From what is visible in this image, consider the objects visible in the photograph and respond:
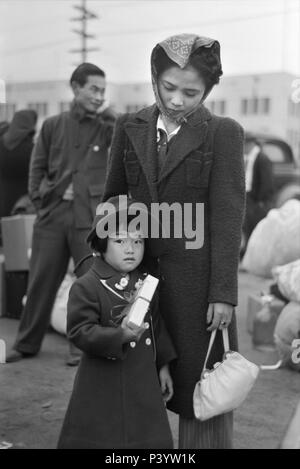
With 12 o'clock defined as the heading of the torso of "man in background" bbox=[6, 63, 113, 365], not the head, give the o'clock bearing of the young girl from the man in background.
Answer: The young girl is roughly at 12 o'clock from the man in background.

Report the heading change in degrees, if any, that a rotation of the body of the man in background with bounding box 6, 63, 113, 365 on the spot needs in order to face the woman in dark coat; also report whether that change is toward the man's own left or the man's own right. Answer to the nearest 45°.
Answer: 0° — they already face them

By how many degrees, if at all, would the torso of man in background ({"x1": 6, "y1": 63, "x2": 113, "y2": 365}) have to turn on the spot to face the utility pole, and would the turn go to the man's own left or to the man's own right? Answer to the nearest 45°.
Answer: approximately 180°

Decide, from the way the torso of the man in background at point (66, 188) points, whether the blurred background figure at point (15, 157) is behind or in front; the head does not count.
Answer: behind

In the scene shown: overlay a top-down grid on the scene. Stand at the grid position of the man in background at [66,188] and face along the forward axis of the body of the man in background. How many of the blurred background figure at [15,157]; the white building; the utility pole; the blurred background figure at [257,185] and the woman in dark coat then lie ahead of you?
1

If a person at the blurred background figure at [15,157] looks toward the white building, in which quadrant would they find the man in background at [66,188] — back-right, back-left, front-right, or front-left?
back-right

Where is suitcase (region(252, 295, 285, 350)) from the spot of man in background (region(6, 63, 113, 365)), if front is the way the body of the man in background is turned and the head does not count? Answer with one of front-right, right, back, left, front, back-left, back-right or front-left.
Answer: left

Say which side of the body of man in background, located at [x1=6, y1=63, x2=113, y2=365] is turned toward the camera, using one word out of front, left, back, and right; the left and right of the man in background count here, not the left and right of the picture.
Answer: front

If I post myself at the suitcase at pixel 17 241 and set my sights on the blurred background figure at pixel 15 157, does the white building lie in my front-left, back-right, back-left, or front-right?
front-right

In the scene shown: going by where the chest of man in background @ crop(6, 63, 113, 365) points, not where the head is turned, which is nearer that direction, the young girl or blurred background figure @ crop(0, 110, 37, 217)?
the young girl
